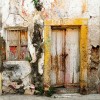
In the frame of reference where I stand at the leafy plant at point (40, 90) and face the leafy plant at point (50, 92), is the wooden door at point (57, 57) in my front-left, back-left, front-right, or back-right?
front-left

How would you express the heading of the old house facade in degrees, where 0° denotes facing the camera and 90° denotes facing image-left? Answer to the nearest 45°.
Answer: approximately 0°
